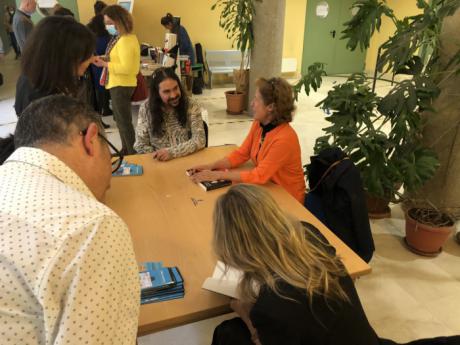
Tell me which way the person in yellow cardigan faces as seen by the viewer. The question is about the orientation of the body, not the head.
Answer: to the viewer's left

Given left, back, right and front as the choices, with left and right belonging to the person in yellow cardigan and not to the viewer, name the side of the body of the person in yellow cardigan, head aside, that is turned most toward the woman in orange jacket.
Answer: left

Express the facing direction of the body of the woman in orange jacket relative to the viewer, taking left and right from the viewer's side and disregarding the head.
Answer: facing to the left of the viewer

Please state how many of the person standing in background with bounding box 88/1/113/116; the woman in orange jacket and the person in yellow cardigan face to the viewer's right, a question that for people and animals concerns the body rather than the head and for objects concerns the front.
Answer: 1

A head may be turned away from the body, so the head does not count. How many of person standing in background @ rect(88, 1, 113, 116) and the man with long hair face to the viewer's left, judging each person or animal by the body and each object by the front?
0

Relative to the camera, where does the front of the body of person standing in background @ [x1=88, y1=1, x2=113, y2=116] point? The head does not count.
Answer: to the viewer's right

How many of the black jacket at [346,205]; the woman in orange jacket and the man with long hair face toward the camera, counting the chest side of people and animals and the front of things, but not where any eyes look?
1

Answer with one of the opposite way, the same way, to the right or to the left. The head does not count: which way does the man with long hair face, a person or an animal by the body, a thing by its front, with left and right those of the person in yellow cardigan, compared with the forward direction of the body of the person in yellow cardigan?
to the left

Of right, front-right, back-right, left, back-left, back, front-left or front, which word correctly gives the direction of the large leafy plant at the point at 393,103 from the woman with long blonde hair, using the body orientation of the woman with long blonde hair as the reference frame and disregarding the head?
front-right

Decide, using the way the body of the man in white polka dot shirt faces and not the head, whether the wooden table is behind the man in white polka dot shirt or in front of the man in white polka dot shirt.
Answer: in front
